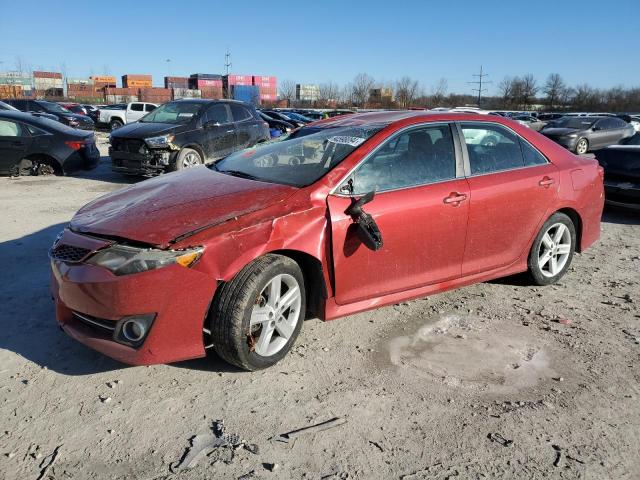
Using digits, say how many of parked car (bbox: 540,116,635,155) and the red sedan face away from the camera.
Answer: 0

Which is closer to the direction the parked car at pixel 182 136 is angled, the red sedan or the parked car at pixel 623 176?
the red sedan

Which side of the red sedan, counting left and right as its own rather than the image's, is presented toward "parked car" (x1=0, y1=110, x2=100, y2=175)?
right

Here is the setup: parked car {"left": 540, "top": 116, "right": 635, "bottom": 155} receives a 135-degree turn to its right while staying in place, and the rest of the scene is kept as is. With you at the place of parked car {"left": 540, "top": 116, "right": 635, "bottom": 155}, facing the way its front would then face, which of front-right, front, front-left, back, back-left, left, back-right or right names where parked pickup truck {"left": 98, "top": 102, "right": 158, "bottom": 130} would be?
left

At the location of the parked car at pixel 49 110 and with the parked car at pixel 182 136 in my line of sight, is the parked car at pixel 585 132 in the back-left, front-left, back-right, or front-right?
front-left

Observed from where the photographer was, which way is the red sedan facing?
facing the viewer and to the left of the viewer

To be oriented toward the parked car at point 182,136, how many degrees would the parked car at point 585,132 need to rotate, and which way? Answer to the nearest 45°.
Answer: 0° — it already faces it

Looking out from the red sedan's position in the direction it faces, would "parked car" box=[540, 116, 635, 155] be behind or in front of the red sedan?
behind

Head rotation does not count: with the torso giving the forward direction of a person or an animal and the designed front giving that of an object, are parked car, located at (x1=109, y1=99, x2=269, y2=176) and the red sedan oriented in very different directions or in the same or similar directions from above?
same or similar directions

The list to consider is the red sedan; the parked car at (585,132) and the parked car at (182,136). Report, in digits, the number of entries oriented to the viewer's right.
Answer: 0

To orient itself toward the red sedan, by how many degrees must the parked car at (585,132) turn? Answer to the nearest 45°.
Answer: approximately 45° to its left

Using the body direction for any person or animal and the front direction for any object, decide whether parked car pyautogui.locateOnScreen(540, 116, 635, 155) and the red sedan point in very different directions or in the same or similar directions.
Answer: same or similar directions

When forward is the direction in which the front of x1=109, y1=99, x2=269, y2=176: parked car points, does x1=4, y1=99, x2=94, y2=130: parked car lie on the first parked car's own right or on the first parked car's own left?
on the first parked car's own right

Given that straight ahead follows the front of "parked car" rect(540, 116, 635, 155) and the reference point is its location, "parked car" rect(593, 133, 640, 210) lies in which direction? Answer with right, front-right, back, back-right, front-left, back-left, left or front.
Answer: front-left

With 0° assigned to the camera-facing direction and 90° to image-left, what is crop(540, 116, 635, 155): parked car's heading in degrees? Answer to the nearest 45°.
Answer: approximately 45°
